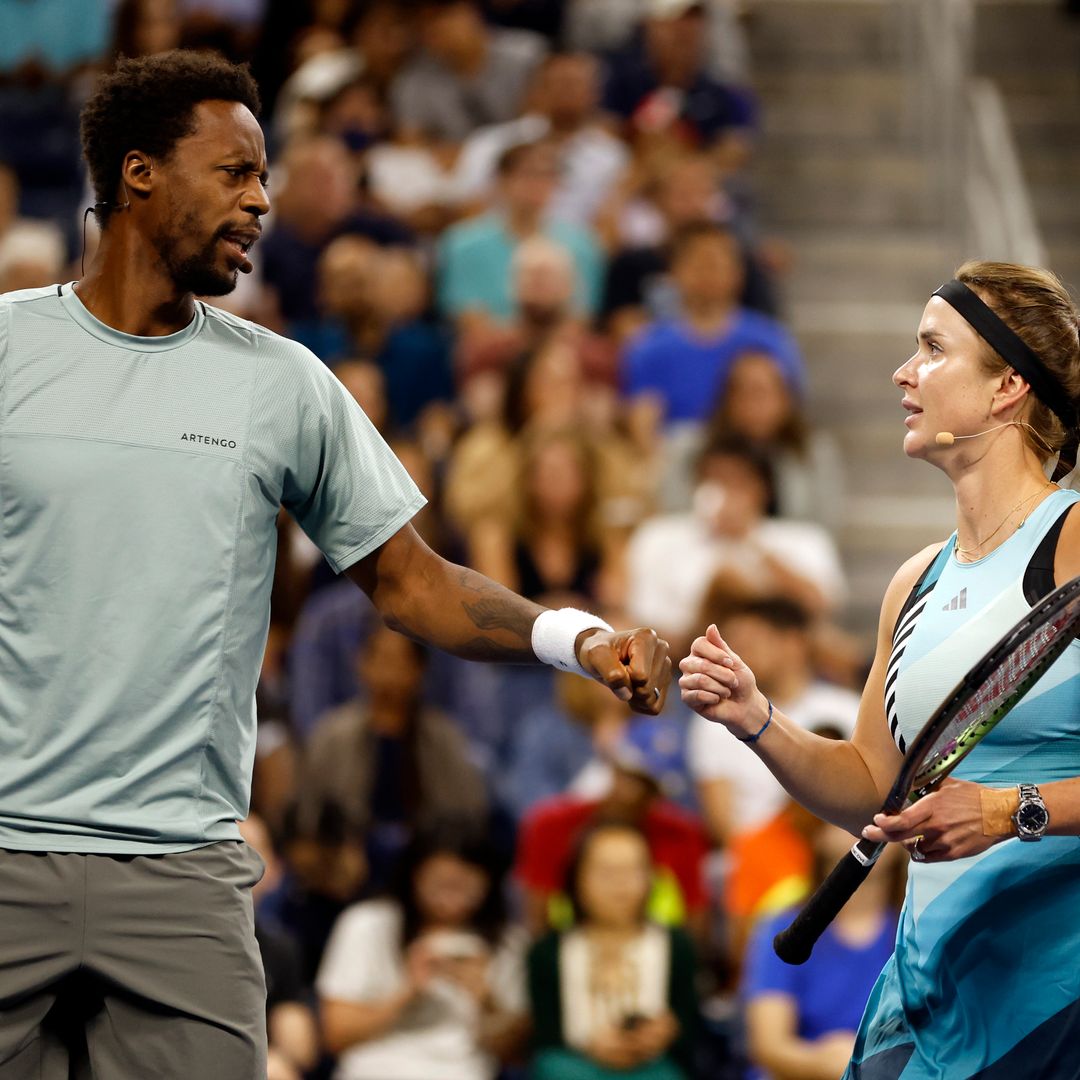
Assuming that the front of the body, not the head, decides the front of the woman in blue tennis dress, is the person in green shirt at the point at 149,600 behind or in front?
in front

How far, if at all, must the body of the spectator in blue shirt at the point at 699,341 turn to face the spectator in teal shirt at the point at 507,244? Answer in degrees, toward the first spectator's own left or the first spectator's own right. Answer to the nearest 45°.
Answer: approximately 135° to the first spectator's own right

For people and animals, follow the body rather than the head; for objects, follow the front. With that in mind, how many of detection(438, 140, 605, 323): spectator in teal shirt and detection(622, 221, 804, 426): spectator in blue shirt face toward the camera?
2

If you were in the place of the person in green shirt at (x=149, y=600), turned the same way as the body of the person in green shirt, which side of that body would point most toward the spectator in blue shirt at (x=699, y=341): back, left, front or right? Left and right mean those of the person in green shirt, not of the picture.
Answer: back

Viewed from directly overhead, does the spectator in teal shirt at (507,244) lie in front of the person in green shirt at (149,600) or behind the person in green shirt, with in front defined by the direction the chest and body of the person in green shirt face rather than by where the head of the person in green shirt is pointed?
behind

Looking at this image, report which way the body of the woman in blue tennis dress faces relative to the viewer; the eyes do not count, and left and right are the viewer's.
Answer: facing the viewer and to the left of the viewer

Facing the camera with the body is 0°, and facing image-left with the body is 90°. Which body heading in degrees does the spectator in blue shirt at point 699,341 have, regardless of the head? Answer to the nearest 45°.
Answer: approximately 0°

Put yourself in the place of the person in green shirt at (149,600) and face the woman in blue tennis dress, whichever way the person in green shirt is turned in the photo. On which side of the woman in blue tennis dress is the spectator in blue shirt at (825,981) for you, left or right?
left

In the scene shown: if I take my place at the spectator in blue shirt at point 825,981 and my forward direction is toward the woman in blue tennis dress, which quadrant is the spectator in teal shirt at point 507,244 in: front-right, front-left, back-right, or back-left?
back-right

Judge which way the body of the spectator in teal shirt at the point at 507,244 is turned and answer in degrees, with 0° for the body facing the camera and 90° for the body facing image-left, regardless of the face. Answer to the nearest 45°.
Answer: approximately 0°
